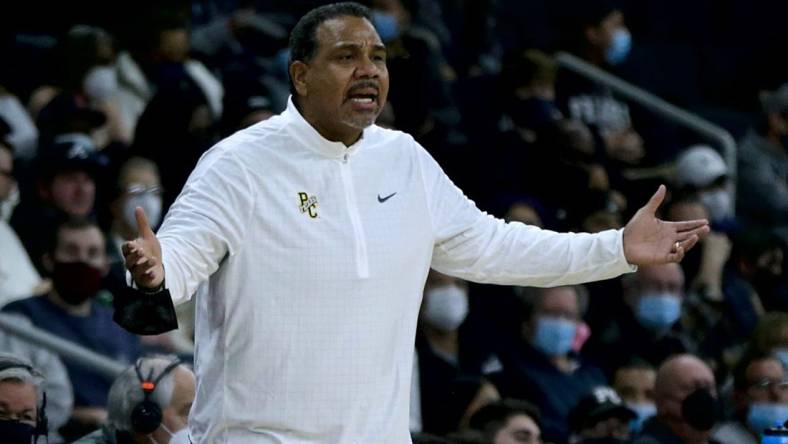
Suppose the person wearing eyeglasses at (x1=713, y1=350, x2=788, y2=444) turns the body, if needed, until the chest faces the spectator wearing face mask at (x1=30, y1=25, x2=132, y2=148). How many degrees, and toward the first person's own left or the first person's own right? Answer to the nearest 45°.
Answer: approximately 135° to the first person's own right

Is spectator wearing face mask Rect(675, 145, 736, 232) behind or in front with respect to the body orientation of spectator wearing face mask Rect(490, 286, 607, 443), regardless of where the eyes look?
behind

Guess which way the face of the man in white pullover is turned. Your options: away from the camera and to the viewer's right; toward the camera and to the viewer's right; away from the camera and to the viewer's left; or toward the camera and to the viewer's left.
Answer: toward the camera and to the viewer's right

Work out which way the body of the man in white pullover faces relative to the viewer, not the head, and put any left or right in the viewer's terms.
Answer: facing the viewer and to the right of the viewer

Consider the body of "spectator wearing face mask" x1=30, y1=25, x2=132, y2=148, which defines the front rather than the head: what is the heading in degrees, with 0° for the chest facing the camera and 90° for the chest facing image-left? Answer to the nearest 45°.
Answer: approximately 315°

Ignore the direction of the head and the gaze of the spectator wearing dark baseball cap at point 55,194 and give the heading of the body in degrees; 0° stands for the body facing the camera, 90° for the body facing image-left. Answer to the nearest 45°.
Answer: approximately 315°

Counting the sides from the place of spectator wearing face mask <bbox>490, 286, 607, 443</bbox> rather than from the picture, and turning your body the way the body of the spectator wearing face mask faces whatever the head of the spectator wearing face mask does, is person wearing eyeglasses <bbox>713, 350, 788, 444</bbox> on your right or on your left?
on your left

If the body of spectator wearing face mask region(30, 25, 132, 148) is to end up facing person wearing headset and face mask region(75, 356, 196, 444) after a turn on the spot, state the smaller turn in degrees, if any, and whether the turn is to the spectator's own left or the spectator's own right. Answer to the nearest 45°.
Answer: approximately 45° to the spectator's own right

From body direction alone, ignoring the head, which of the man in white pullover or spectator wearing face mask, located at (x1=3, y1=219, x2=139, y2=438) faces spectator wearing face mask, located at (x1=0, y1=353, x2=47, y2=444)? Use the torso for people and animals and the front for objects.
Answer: spectator wearing face mask, located at (x1=3, y1=219, x2=139, y2=438)

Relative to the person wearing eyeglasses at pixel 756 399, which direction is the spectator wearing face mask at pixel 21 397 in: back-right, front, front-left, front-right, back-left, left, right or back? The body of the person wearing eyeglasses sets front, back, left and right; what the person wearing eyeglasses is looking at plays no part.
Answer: right

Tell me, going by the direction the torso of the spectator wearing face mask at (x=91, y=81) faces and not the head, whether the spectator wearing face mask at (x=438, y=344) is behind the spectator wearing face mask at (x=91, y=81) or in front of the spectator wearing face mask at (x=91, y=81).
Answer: in front

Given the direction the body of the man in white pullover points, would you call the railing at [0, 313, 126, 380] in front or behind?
behind
